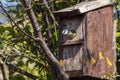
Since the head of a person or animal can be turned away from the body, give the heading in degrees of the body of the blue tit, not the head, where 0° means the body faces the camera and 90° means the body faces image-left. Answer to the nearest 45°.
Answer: approximately 90°

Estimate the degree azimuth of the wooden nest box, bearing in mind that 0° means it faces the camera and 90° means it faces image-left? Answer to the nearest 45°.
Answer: approximately 45°
